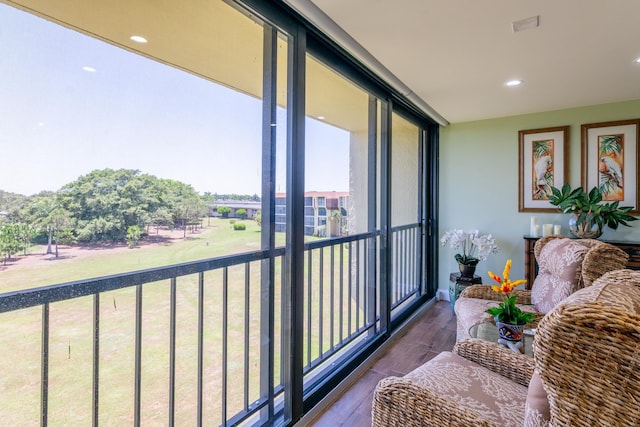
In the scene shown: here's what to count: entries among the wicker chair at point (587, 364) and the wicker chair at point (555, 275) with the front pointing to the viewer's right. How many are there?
0

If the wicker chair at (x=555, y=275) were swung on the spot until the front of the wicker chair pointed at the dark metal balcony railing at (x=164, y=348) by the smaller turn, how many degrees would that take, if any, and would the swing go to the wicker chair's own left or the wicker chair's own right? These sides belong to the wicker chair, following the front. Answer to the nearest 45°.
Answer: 0° — it already faces it

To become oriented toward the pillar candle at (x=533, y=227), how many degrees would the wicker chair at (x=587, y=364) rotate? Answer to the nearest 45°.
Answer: approximately 45° to its right

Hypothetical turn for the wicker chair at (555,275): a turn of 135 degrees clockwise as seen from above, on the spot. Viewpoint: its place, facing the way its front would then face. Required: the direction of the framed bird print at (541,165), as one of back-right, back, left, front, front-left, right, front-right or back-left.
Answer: front

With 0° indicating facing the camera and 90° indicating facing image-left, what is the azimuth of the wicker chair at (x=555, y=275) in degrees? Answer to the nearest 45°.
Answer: approximately 45°

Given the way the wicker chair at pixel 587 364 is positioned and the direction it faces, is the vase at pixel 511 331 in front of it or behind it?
in front

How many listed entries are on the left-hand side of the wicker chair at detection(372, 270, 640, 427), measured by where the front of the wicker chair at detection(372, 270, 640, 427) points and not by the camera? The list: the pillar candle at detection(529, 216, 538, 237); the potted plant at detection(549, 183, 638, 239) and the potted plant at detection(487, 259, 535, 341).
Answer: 0

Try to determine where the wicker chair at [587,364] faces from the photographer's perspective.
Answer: facing away from the viewer and to the left of the viewer
